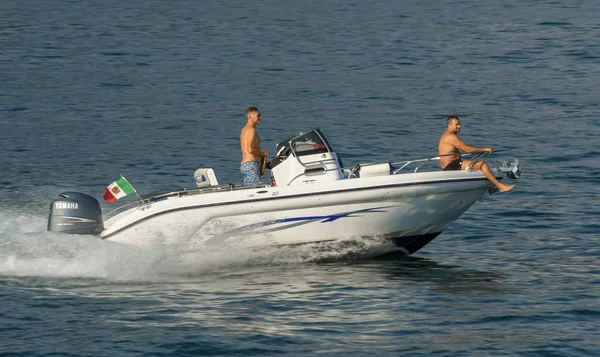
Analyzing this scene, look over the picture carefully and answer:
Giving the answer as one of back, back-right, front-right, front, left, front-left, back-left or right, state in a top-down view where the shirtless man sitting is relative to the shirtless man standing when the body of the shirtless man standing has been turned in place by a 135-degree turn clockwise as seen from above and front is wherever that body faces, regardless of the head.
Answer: back-left

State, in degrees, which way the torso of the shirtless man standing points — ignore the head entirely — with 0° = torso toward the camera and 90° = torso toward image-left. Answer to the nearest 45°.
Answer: approximately 270°

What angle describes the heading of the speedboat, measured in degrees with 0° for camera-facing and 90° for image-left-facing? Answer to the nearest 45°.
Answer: approximately 270°

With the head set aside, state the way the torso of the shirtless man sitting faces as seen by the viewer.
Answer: to the viewer's right
